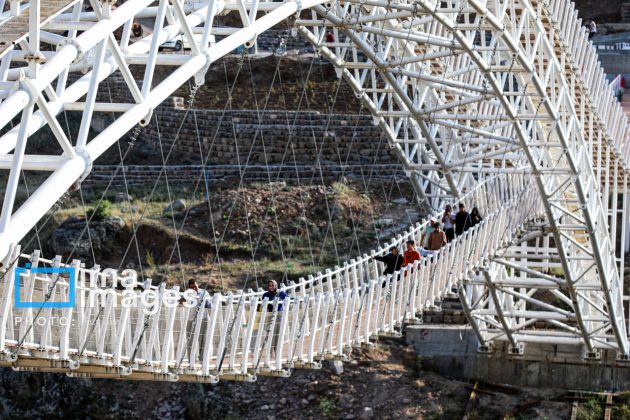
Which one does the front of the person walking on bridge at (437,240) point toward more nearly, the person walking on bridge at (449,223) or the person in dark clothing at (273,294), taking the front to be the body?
the person in dark clothing

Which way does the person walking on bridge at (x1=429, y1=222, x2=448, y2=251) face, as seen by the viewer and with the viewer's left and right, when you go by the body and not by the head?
facing the viewer and to the left of the viewer

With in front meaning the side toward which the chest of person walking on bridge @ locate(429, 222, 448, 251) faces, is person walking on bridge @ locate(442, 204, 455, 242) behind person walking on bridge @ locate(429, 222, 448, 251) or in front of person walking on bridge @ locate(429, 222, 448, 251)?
behind

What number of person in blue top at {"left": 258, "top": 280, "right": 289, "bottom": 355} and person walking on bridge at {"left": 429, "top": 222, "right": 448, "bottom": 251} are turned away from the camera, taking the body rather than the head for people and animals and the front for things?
0

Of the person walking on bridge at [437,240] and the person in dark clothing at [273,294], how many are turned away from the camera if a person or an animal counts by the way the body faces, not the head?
0

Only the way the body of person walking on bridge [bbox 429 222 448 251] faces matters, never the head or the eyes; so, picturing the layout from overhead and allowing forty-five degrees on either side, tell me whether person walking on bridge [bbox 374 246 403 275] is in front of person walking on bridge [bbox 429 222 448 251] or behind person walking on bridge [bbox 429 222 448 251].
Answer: in front

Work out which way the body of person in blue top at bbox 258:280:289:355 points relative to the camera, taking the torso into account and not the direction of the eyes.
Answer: toward the camera
